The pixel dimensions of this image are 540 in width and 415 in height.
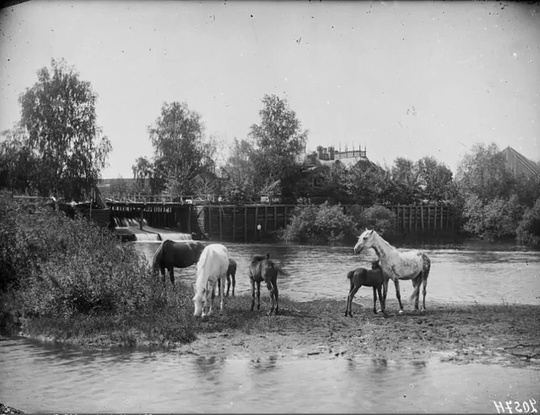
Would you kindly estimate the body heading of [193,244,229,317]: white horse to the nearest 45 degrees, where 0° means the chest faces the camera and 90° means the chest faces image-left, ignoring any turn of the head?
approximately 45°

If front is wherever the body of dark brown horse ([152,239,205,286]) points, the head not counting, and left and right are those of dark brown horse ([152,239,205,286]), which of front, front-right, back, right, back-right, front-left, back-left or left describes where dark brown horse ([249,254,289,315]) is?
back-left

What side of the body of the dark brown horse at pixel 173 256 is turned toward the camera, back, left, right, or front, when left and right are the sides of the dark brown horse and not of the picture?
left

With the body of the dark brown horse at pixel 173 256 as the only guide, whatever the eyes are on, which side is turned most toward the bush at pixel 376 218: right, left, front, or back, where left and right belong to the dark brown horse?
right

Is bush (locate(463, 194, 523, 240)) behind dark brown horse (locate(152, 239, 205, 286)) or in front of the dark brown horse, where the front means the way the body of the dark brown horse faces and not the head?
behind

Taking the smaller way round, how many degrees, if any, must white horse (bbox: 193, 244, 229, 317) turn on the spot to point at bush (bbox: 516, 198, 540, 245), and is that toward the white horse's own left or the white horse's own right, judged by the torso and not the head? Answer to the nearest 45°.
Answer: approximately 135° to the white horse's own left

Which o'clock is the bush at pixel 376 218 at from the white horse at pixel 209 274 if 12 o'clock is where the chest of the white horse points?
The bush is roughly at 7 o'clock from the white horse.

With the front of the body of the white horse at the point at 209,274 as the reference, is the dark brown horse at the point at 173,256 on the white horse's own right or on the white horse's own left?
on the white horse's own right

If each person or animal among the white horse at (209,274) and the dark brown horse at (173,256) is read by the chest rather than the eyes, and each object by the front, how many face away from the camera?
0
